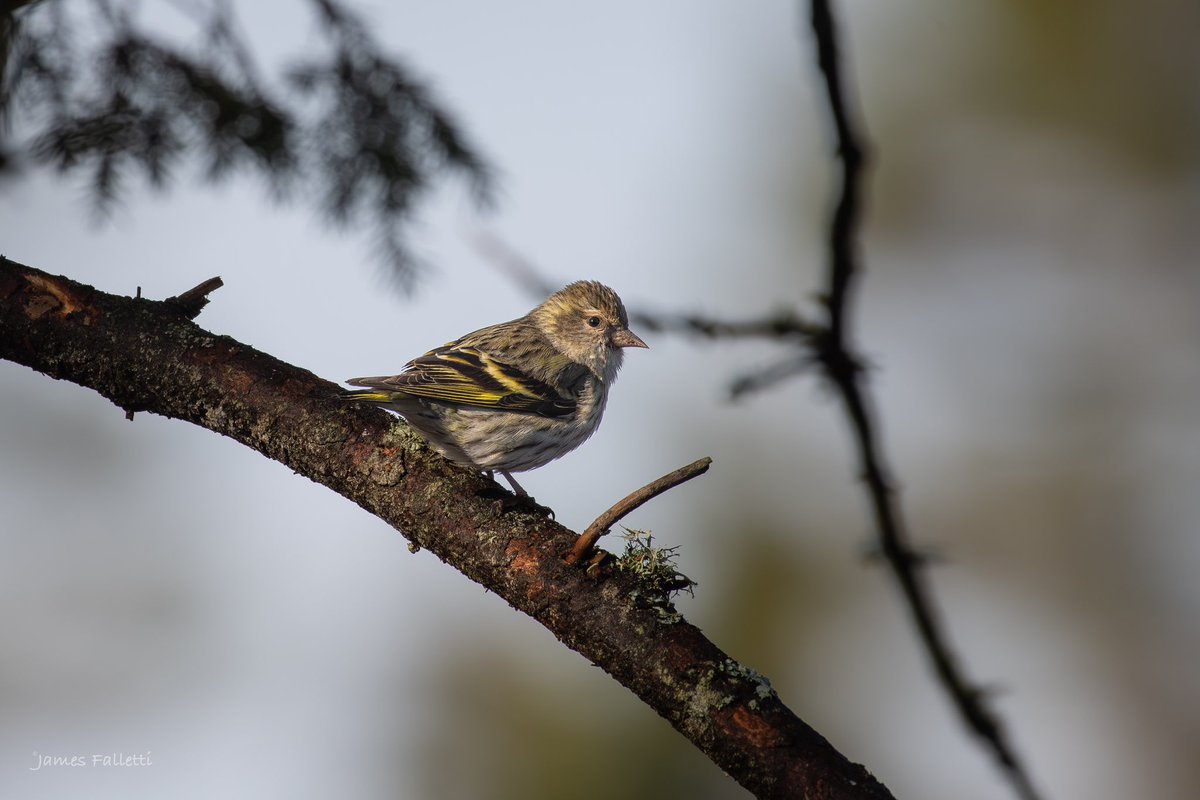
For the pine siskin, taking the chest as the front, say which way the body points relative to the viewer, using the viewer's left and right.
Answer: facing to the right of the viewer
